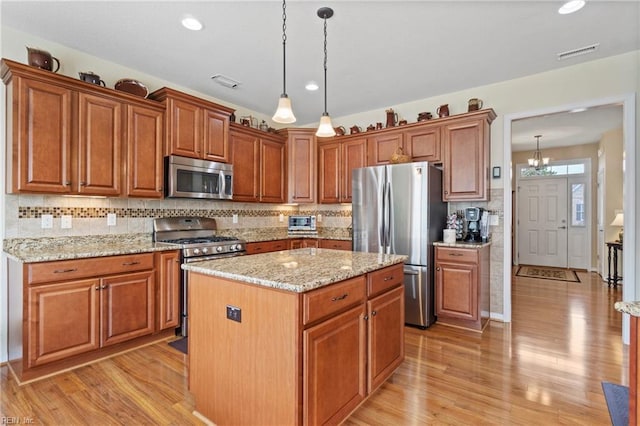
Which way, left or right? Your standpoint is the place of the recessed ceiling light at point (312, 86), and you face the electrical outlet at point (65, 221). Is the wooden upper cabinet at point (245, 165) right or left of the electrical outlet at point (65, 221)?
right

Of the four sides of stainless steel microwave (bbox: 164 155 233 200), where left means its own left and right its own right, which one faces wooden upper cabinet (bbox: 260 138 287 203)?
left

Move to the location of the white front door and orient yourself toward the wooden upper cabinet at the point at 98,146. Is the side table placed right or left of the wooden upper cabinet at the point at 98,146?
left

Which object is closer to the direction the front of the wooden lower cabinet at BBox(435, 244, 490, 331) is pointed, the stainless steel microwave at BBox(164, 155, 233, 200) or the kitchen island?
the kitchen island

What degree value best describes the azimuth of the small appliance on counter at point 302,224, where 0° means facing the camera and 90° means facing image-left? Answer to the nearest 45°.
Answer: approximately 0°

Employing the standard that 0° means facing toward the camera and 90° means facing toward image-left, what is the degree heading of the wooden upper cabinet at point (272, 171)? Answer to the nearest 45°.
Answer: approximately 315°

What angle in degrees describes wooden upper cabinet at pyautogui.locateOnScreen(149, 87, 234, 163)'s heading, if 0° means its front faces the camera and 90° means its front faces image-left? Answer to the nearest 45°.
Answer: approximately 315°
